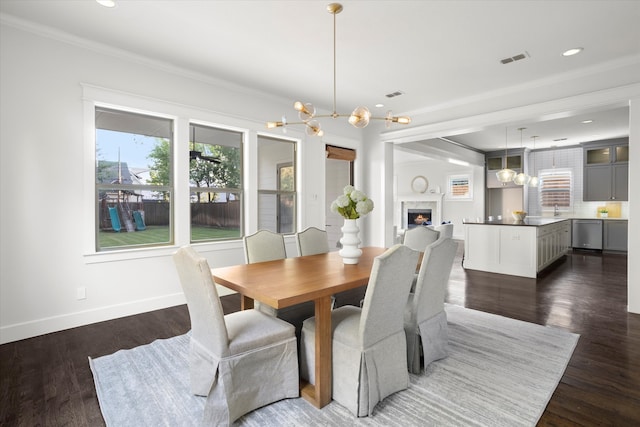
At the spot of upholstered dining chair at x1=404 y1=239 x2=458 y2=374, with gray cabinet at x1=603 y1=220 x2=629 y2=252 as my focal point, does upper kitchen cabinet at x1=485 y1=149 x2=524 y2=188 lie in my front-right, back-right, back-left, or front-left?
front-left

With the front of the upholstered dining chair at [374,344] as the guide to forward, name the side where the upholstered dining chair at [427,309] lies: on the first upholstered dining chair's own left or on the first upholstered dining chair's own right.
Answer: on the first upholstered dining chair's own right

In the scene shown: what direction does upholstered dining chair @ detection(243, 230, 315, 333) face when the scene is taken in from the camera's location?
facing the viewer and to the right of the viewer

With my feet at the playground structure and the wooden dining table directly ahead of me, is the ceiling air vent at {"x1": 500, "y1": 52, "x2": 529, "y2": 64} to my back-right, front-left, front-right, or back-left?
front-left

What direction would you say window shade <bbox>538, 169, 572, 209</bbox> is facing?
toward the camera

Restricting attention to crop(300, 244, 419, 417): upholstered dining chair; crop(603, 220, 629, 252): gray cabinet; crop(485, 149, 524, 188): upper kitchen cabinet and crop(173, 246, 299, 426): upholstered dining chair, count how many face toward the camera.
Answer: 2

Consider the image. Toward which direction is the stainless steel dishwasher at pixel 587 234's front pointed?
toward the camera

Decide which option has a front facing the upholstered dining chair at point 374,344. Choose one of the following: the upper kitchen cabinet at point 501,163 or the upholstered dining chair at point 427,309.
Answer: the upper kitchen cabinet

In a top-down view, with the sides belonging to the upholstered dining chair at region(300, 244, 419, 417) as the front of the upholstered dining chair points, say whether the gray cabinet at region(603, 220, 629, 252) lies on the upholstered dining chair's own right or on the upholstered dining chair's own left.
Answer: on the upholstered dining chair's own right

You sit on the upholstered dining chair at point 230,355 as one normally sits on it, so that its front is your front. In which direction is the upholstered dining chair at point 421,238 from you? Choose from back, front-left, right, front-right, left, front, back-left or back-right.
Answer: front

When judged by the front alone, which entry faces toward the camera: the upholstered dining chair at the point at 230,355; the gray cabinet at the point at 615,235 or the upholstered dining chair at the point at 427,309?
the gray cabinet

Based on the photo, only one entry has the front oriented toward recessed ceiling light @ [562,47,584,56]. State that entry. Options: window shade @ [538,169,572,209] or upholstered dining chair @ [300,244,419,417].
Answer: the window shade

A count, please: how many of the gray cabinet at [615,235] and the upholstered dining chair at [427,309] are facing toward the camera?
1

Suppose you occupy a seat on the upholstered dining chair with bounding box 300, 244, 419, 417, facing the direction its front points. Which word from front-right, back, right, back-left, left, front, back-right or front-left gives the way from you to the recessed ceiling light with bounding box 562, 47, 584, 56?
right

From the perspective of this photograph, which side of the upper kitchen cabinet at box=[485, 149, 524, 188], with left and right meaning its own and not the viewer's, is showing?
front
